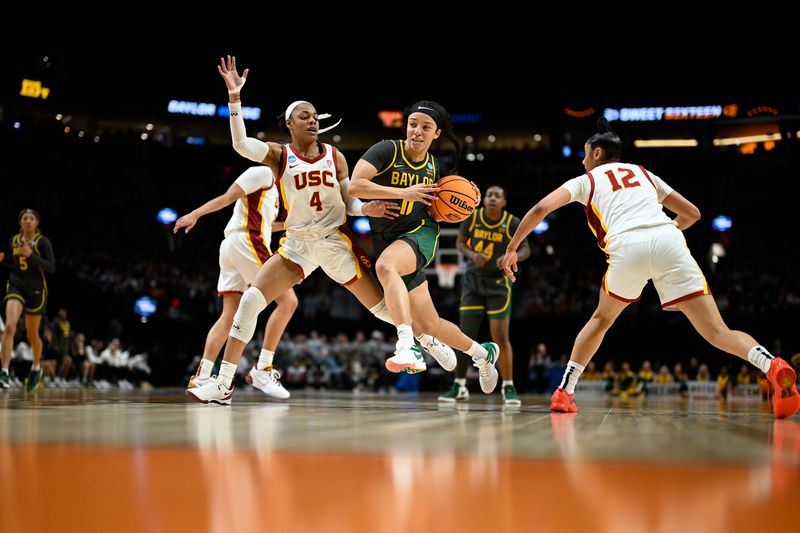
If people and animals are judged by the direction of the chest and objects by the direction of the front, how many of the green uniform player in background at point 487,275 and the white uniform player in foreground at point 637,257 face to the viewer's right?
0

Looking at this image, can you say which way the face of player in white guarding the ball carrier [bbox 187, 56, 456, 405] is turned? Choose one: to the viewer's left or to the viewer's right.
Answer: to the viewer's right

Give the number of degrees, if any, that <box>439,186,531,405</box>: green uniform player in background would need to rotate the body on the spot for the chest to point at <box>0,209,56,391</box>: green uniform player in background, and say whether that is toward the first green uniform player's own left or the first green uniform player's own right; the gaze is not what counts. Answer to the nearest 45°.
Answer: approximately 90° to the first green uniform player's own right

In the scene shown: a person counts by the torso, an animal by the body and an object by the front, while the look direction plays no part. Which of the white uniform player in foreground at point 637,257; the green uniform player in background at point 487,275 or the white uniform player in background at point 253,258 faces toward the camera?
the green uniform player in background

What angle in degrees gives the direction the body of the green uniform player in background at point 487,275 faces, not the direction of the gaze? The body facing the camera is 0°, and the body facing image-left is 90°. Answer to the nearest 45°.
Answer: approximately 0°

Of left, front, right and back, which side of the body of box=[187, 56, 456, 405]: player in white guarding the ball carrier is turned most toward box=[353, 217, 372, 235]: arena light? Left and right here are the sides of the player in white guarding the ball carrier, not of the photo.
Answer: back
